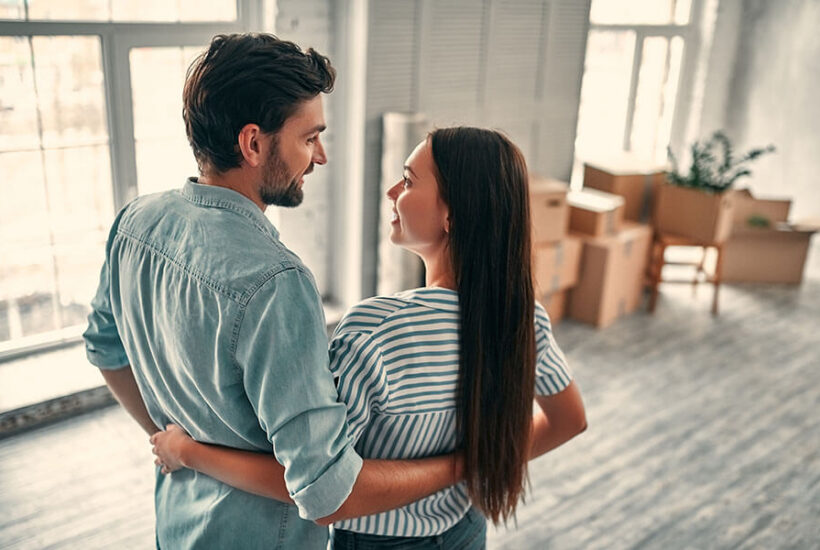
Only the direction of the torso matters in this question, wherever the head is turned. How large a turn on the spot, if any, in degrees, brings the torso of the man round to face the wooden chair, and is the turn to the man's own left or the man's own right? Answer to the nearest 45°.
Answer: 0° — they already face it

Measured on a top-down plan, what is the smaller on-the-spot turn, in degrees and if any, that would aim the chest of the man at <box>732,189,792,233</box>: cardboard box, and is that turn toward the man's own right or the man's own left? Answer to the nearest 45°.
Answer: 0° — they already face it

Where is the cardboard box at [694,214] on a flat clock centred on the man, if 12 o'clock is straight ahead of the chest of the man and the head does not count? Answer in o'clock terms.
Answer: The cardboard box is roughly at 12 o'clock from the man.

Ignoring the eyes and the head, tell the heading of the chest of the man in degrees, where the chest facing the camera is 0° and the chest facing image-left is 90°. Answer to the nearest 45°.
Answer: approximately 225°

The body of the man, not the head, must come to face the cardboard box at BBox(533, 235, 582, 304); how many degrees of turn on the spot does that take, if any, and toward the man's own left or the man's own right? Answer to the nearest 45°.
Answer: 0° — they already face it

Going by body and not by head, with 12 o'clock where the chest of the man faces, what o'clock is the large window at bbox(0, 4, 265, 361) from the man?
The large window is roughly at 10 o'clock from the man.
